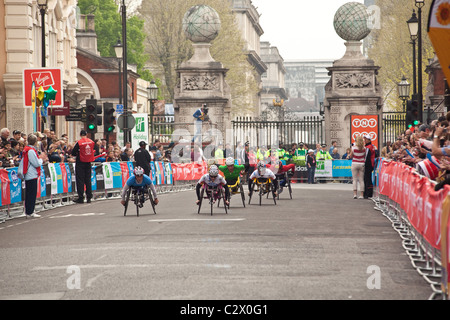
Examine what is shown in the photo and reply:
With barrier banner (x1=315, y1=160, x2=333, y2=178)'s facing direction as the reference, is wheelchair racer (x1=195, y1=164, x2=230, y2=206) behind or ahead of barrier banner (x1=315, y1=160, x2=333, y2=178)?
ahead

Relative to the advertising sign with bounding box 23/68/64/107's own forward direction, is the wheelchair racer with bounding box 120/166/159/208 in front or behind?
in front

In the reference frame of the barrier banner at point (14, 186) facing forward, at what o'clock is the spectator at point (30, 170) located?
The spectator is roughly at 12 o'clock from the barrier banner.

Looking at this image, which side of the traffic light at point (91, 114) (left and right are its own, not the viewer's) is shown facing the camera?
front

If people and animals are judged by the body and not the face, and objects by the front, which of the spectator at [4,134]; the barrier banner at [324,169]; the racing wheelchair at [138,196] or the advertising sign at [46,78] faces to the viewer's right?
the spectator

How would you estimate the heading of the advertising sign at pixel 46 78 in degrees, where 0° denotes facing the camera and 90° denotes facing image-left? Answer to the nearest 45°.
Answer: approximately 0°

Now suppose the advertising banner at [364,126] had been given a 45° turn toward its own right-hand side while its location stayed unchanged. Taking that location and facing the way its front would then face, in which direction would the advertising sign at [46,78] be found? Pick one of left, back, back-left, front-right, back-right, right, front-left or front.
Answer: front
